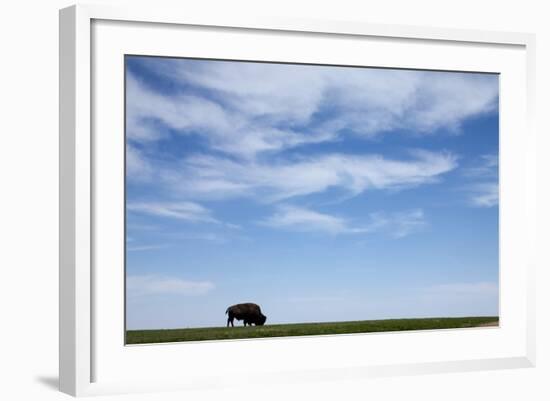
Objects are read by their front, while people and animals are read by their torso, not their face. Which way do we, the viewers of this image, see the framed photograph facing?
facing the viewer and to the right of the viewer
